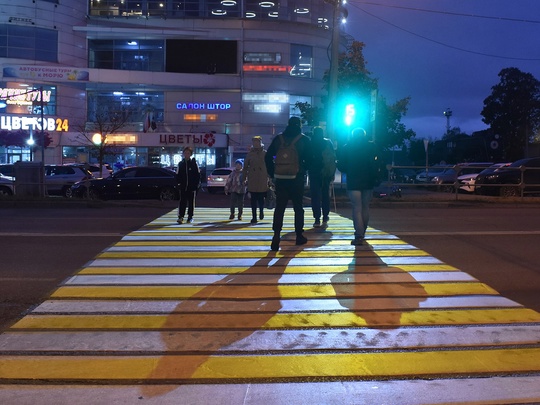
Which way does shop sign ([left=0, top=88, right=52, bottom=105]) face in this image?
toward the camera

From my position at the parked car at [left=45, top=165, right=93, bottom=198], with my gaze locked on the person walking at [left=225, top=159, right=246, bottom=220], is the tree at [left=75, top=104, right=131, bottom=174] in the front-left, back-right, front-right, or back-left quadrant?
back-left

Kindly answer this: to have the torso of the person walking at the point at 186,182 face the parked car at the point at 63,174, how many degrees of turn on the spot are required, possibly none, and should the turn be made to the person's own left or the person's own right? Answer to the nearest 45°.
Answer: approximately 180°

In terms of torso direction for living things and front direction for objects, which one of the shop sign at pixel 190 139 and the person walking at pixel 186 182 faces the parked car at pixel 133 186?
the shop sign

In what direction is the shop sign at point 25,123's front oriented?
toward the camera

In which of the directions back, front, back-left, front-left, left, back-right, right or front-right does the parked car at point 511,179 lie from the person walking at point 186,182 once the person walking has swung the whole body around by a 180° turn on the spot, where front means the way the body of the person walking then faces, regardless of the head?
front-right

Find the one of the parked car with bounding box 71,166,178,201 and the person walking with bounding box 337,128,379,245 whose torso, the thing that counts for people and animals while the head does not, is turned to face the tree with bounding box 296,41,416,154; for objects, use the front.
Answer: the person walking

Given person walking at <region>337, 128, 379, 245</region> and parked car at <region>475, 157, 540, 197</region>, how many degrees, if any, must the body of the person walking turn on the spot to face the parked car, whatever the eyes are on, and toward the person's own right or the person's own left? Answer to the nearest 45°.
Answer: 0° — they already face it

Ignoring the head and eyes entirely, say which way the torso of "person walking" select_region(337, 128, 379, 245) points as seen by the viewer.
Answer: away from the camera

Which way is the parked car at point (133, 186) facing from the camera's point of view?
to the viewer's left

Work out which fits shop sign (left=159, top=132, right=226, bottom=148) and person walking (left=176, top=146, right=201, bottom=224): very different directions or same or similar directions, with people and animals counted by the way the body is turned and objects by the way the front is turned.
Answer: same or similar directions

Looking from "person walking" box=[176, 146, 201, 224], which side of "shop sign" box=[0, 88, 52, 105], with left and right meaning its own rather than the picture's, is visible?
front

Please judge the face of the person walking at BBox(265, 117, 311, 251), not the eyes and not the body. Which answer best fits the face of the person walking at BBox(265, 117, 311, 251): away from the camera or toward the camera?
away from the camera

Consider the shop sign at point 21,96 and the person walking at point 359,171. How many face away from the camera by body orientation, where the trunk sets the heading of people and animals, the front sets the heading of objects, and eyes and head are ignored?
1

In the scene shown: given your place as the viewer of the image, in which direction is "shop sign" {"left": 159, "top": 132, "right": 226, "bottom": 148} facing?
facing the viewer

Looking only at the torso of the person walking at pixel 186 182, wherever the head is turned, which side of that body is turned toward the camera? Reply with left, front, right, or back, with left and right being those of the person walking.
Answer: front
